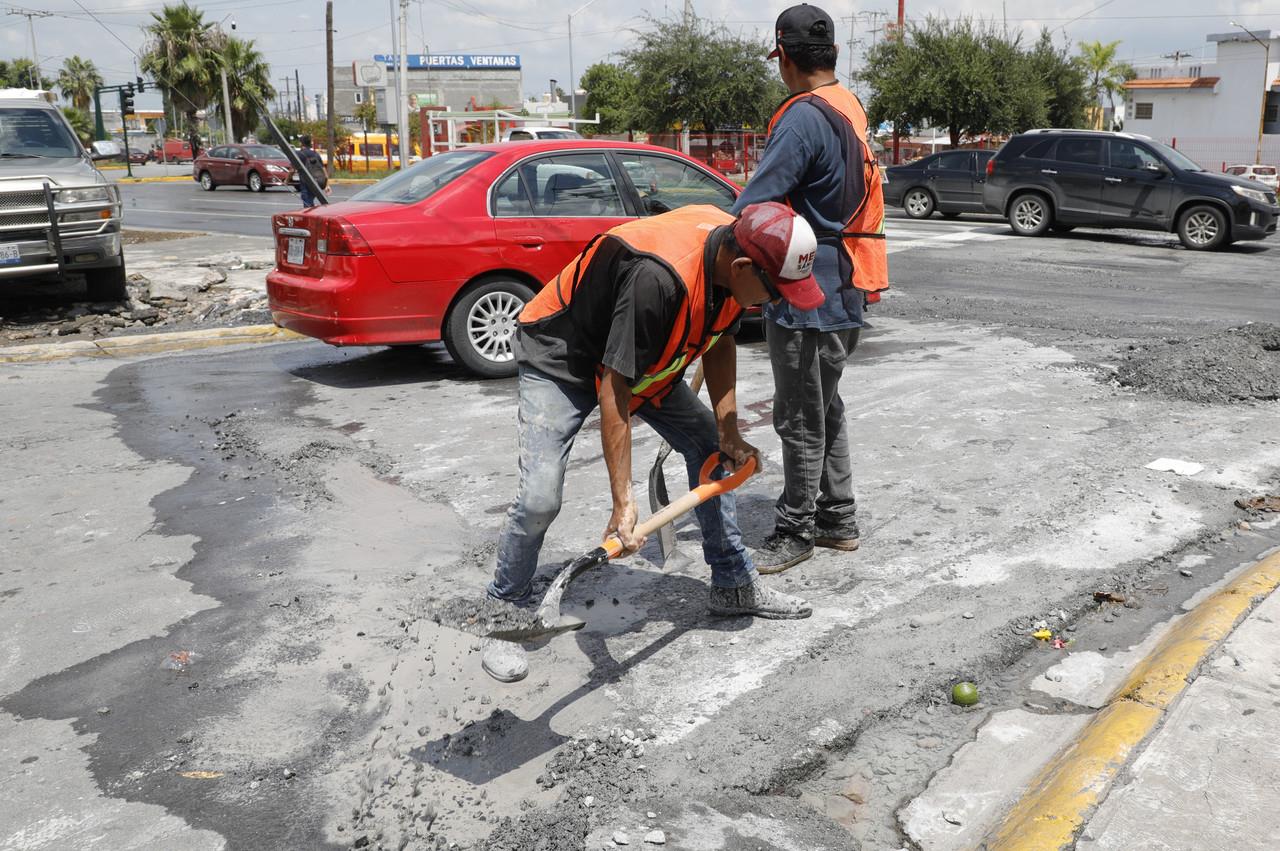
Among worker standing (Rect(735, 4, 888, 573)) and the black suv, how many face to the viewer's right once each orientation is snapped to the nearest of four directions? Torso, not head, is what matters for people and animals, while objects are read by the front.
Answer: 1

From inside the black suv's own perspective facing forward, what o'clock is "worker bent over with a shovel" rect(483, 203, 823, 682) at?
The worker bent over with a shovel is roughly at 3 o'clock from the black suv.

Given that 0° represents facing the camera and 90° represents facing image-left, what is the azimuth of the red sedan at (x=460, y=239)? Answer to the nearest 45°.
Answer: approximately 225°

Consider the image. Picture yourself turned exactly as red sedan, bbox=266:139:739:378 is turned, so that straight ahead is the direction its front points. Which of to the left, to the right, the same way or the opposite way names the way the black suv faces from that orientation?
to the right

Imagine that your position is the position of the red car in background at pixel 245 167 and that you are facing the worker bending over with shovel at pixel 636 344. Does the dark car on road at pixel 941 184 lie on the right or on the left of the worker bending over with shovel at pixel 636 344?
left

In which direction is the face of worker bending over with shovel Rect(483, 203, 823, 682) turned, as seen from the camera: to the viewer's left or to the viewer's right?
to the viewer's right

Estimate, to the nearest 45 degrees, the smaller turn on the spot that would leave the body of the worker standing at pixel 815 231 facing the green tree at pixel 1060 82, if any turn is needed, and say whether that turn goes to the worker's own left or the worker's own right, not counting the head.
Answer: approximately 45° to the worker's own right

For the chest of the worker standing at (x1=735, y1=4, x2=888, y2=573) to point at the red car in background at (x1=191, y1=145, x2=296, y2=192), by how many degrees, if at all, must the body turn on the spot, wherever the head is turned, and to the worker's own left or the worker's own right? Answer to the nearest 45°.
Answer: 0° — they already face it

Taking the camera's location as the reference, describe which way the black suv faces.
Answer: facing to the right of the viewer

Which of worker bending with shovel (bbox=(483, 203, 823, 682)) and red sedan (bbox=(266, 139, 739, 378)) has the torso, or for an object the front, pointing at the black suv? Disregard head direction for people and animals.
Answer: the red sedan

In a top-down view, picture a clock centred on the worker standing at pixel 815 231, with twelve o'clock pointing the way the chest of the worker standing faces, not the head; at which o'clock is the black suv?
The black suv is roughly at 2 o'clock from the worker standing.
